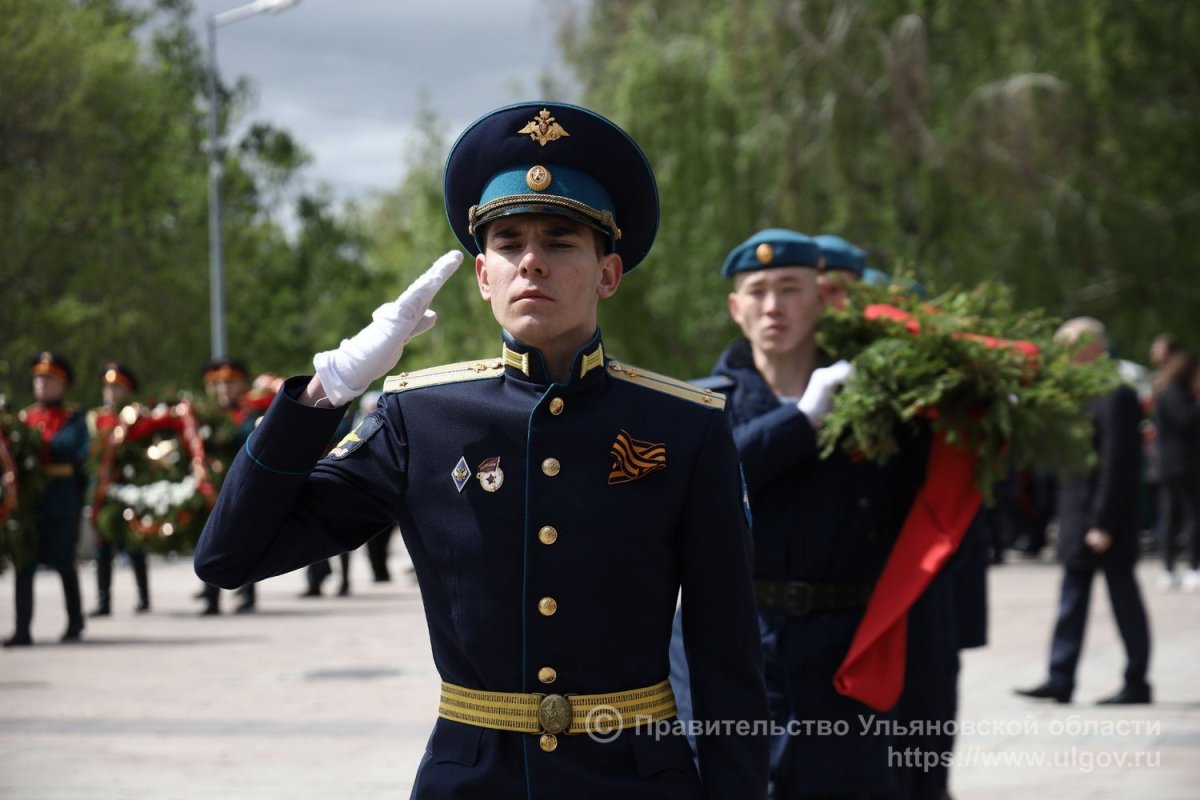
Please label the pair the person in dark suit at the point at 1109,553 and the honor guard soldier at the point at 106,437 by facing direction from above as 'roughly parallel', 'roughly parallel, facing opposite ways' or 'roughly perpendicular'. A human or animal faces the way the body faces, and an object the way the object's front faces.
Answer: roughly perpendicular

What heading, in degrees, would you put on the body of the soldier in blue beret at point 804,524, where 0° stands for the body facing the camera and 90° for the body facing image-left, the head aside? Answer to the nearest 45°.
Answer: approximately 0°

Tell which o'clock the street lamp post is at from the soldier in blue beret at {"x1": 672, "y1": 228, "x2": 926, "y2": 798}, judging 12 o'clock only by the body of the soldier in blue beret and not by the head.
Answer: The street lamp post is roughly at 5 o'clock from the soldier in blue beret.

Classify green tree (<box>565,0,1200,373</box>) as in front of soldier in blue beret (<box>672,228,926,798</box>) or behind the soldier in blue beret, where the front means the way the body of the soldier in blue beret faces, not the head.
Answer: behind

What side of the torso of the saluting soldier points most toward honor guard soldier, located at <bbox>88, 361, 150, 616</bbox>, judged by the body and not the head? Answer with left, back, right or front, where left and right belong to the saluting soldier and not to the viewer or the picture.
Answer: back

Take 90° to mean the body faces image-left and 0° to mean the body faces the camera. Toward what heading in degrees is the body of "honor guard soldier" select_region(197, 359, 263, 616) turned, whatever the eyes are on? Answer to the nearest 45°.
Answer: approximately 0°
